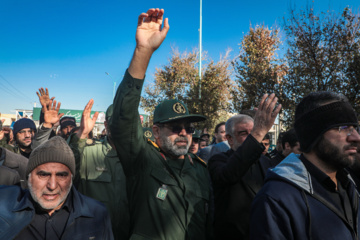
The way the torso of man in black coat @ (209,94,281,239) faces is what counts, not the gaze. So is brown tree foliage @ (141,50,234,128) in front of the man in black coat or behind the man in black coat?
behind

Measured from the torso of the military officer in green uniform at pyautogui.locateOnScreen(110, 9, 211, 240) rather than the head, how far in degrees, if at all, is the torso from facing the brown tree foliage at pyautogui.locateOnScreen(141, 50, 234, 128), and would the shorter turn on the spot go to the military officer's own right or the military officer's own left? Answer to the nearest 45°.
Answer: approximately 135° to the military officer's own left

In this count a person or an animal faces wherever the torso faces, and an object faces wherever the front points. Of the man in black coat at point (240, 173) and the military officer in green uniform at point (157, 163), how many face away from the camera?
0

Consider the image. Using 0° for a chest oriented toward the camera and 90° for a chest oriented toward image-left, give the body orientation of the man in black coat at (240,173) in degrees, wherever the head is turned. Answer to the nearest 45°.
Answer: approximately 315°

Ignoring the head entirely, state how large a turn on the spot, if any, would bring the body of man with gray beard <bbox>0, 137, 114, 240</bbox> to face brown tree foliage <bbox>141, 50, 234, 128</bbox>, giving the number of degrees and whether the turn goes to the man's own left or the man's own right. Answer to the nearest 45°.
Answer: approximately 135° to the man's own left

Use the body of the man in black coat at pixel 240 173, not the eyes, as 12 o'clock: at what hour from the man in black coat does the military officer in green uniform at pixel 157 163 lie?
The military officer in green uniform is roughly at 3 o'clock from the man in black coat.

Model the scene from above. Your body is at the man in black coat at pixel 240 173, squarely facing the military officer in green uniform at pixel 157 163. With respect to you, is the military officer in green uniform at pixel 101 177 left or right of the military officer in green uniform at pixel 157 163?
right
